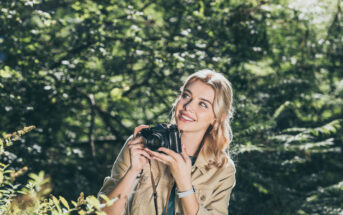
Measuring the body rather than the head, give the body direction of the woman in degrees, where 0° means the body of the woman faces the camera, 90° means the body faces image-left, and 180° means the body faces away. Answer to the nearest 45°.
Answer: approximately 45°
